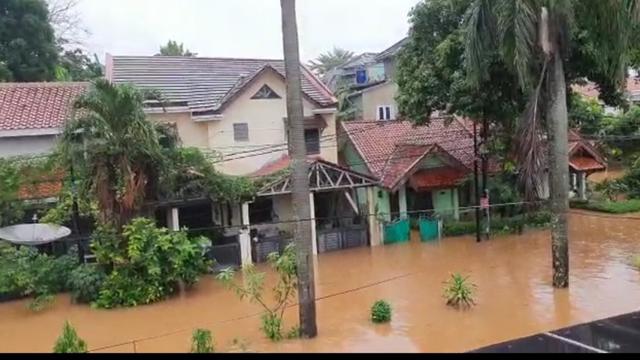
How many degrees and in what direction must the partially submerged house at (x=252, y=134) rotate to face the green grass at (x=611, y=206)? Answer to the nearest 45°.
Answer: approximately 90° to its left

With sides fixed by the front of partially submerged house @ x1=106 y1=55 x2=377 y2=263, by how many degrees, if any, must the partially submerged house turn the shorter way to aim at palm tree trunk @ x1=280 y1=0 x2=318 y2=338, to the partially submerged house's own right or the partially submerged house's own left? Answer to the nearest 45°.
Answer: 0° — it already faces it

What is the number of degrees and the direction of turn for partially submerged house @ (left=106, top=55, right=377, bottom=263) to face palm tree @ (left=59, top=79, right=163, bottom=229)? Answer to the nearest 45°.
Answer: approximately 45° to its right

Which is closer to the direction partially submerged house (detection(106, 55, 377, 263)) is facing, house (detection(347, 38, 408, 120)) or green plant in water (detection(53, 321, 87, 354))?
the green plant in water

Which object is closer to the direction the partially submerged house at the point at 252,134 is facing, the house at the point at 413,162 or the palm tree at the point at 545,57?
the palm tree

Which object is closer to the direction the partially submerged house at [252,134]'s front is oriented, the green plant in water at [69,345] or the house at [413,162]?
the green plant in water

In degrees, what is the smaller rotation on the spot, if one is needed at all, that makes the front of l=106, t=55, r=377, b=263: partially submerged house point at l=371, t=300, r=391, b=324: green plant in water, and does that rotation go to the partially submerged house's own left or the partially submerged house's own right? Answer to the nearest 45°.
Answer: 0° — it already faces it
